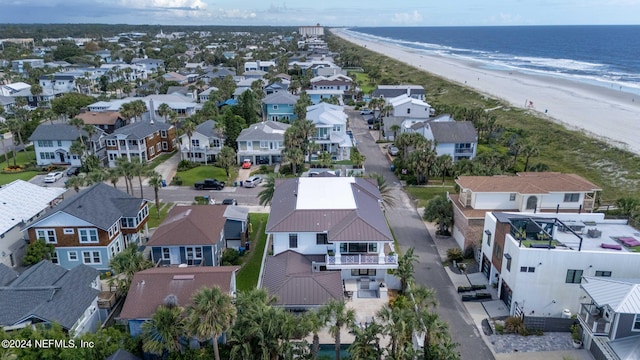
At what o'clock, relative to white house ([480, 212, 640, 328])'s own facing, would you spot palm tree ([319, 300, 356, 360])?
The palm tree is roughly at 10 o'clock from the white house.

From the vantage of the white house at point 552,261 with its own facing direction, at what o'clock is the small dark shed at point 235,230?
The small dark shed is roughly at 12 o'clock from the white house.

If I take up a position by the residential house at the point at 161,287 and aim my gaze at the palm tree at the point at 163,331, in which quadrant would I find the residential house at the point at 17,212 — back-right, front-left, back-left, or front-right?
back-right

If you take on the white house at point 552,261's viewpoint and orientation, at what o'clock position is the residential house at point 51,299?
The residential house is roughly at 11 o'clock from the white house.

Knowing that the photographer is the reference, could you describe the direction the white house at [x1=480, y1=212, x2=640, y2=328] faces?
facing to the left of the viewer

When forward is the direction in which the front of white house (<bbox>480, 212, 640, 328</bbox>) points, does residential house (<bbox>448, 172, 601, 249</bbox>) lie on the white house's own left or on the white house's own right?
on the white house's own right

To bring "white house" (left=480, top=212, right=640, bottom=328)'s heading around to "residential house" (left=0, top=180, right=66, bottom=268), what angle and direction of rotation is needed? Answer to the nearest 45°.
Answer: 0° — it already faces it

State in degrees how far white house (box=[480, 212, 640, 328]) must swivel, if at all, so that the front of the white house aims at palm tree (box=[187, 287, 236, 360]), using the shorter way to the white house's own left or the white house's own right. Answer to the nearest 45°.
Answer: approximately 45° to the white house's own left

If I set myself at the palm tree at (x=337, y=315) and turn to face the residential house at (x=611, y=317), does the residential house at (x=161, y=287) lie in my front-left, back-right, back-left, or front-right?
back-left
